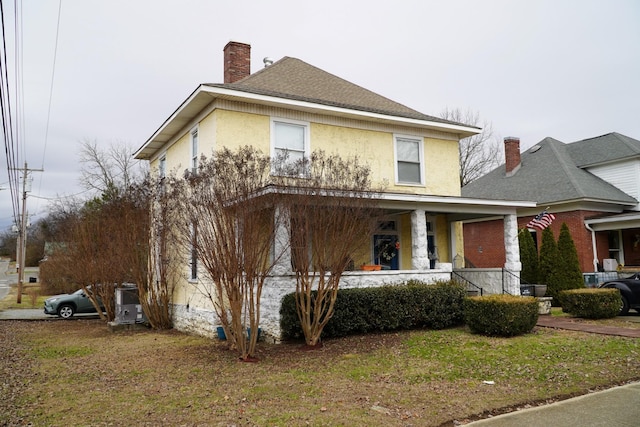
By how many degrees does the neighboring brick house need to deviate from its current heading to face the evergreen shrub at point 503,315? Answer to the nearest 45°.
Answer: approximately 45° to its right

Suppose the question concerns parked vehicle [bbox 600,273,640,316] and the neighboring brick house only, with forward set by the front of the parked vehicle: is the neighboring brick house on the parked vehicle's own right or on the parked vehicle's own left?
on the parked vehicle's own right

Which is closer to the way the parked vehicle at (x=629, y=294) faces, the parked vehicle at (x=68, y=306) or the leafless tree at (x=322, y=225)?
the parked vehicle

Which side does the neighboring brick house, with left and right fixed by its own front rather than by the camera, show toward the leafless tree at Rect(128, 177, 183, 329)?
right

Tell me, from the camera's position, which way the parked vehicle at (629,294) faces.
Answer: facing to the left of the viewer

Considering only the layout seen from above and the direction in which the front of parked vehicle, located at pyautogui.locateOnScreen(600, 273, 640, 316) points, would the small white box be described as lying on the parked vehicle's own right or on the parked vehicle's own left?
on the parked vehicle's own right

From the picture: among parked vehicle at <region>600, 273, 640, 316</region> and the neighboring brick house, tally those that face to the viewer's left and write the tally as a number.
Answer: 1

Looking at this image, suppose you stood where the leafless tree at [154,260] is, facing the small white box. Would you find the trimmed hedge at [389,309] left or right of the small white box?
right

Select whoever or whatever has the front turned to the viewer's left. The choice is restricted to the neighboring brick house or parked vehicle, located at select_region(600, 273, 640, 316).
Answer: the parked vehicle

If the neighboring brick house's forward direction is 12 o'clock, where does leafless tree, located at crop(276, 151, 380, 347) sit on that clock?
The leafless tree is roughly at 2 o'clock from the neighboring brick house.

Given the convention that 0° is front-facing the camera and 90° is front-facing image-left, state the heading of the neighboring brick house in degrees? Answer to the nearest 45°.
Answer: approximately 315°
